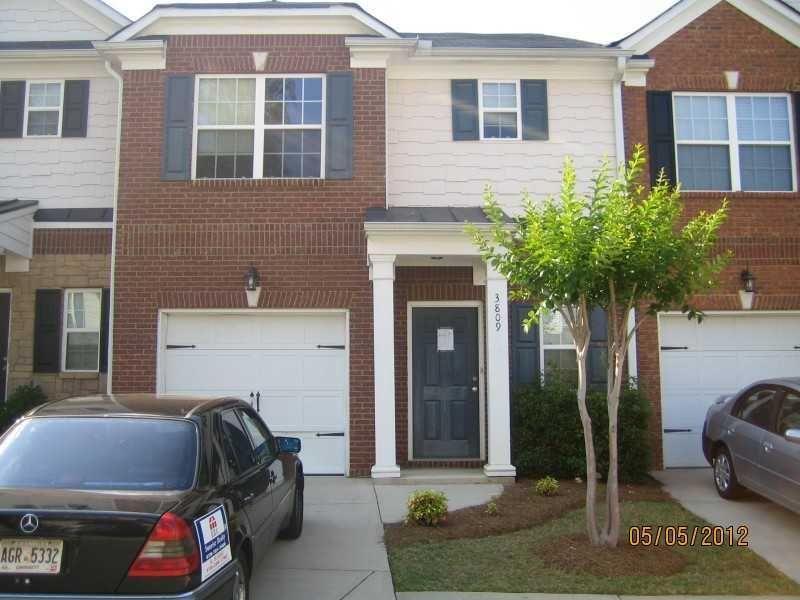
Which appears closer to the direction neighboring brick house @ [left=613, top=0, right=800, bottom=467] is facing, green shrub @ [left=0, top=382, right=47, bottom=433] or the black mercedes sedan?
the black mercedes sedan

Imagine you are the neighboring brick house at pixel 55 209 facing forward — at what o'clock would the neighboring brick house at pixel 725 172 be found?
the neighboring brick house at pixel 725 172 is roughly at 10 o'clock from the neighboring brick house at pixel 55 209.

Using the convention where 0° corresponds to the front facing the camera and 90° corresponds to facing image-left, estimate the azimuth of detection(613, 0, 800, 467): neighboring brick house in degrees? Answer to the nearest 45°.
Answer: approximately 0°

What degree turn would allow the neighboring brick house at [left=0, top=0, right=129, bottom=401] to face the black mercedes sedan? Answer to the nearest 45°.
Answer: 0° — it already faces it

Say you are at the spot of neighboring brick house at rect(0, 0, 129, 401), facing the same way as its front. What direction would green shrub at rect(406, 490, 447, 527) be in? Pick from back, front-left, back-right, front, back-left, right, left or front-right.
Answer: front-left

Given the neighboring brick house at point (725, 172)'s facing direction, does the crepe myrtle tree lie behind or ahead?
ahead

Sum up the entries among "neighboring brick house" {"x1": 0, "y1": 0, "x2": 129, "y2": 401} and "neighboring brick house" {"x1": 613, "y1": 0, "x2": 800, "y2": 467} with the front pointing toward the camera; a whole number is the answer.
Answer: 2
